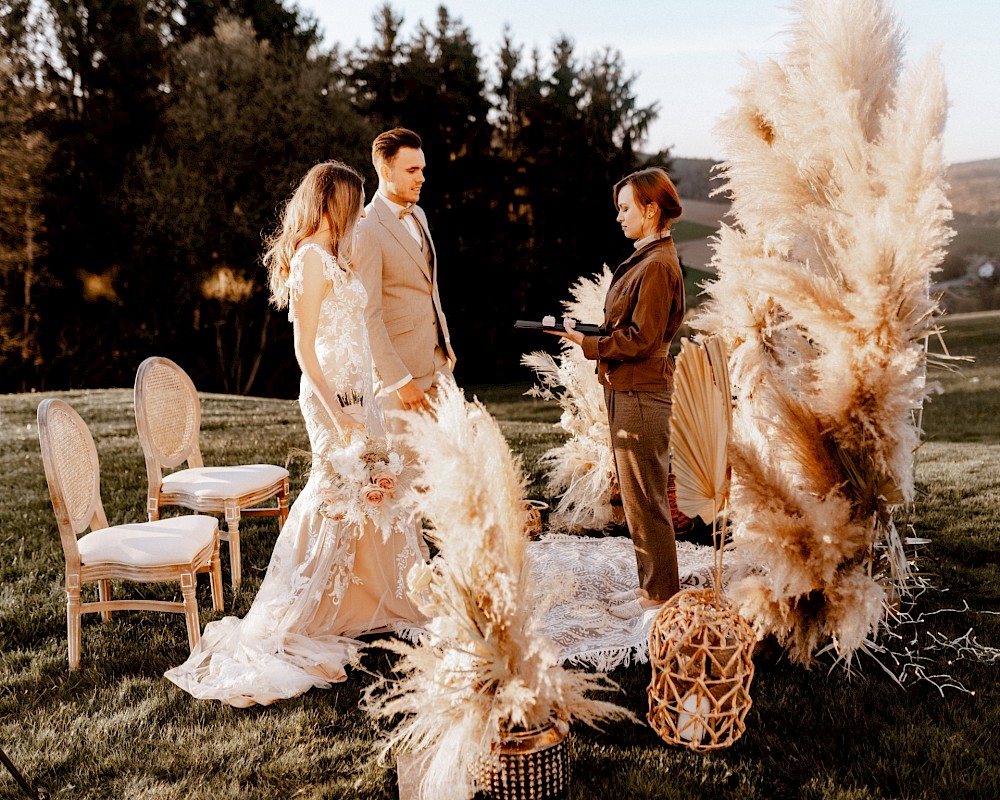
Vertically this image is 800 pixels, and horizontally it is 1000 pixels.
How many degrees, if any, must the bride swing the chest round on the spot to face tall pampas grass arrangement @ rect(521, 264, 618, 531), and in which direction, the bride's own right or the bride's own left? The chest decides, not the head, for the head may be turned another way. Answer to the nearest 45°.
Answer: approximately 45° to the bride's own left

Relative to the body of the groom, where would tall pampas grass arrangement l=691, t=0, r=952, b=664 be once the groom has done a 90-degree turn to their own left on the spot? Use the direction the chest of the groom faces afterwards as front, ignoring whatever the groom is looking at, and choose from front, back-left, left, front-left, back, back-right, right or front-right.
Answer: right

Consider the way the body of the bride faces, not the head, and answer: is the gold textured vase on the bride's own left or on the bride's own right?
on the bride's own right

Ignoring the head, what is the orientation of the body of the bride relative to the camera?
to the viewer's right

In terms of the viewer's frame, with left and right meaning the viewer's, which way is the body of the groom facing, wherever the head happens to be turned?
facing the viewer and to the right of the viewer

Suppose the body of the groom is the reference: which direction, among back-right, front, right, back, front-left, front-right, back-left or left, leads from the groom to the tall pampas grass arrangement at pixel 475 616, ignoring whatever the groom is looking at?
front-right

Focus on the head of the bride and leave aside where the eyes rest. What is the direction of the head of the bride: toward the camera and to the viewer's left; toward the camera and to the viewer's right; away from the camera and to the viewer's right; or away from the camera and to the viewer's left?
away from the camera and to the viewer's right

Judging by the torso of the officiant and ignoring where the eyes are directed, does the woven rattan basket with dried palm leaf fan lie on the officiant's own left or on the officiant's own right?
on the officiant's own left

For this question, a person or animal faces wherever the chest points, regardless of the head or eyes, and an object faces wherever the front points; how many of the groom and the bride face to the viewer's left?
0

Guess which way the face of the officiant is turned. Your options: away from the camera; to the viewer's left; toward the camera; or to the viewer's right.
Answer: to the viewer's left

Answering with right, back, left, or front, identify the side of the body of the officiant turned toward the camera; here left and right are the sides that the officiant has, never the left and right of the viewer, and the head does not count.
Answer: left

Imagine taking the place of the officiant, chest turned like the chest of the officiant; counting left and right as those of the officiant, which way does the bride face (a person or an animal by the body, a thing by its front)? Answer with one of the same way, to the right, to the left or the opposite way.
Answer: the opposite way

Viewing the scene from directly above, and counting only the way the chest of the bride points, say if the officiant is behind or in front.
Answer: in front

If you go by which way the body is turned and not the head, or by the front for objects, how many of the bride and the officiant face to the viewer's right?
1

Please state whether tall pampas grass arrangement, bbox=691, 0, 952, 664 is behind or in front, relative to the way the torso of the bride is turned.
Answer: in front

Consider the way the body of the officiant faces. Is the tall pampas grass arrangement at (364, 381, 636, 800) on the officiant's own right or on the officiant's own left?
on the officiant's own left
